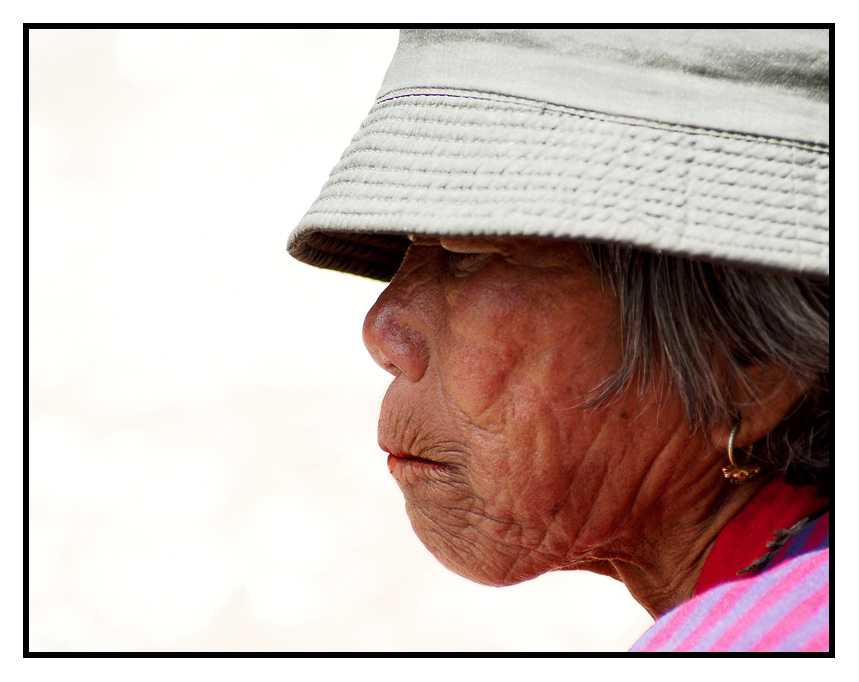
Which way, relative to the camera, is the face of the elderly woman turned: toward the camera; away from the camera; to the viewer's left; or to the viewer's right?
to the viewer's left
